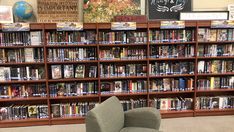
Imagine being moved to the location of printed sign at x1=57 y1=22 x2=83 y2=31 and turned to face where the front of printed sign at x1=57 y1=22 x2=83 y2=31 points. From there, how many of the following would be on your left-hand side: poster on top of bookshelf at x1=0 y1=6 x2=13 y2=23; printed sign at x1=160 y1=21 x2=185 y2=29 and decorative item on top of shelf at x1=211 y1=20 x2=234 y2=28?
2

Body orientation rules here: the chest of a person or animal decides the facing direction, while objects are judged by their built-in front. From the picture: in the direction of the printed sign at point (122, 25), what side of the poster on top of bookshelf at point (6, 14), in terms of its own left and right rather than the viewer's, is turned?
left
